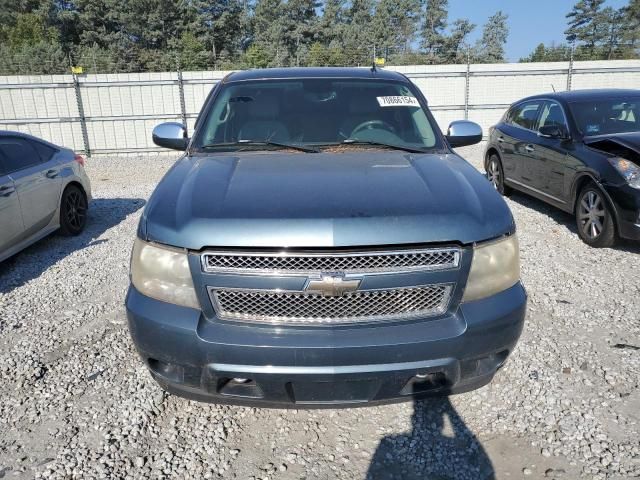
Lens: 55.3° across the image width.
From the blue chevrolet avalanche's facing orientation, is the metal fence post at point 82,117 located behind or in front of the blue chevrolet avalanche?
behind

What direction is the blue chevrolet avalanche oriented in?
toward the camera

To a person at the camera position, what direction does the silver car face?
facing the viewer and to the left of the viewer

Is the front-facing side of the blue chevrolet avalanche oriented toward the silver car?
no

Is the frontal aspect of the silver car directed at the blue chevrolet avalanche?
no

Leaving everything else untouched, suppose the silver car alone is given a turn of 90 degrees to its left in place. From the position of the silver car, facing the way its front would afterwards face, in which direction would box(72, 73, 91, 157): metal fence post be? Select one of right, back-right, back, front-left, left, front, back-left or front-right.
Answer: back-left

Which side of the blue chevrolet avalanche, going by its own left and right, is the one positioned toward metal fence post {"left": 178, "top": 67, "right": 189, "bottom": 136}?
back
